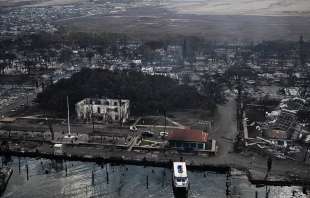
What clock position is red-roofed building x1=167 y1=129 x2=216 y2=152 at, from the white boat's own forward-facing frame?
The red-roofed building is roughly at 6 o'clock from the white boat.

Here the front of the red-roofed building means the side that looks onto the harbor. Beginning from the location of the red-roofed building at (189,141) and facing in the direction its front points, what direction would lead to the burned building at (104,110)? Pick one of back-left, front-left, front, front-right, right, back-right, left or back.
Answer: back-right

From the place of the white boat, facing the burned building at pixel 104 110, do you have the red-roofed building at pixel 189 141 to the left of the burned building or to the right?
right

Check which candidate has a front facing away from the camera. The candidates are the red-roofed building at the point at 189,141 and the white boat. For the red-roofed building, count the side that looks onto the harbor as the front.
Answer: the white boat

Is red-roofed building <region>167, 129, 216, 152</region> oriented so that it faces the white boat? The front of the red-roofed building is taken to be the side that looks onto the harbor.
yes

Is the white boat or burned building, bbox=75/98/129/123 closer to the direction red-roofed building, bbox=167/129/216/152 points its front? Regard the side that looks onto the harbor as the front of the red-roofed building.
the white boat

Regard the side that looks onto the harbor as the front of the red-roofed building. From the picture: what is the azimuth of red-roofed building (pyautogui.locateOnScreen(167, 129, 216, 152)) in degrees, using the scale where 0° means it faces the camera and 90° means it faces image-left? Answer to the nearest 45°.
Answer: approximately 0°
